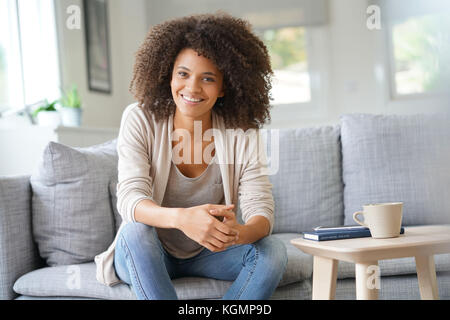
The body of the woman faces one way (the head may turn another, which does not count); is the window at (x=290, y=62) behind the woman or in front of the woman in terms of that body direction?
behind

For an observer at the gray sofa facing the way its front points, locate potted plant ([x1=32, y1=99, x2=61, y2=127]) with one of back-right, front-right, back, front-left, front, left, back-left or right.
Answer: back-right

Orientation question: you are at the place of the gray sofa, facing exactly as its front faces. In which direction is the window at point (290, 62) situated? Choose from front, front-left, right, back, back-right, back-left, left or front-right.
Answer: back

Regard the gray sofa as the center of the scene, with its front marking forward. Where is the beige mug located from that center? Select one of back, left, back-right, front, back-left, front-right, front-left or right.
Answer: front

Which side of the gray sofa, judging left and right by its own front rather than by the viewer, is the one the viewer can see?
front

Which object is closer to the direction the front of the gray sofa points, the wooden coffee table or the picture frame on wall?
the wooden coffee table

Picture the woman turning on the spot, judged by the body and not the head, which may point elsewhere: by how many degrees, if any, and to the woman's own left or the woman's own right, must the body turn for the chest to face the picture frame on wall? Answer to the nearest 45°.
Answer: approximately 180°

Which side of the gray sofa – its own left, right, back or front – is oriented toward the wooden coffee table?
front

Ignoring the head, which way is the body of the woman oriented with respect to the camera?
toward the camera

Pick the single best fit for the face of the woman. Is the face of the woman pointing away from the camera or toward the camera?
toward the camera
